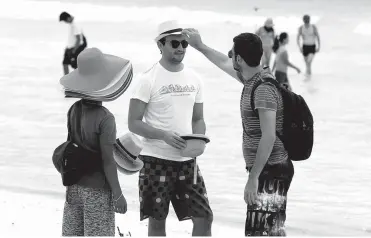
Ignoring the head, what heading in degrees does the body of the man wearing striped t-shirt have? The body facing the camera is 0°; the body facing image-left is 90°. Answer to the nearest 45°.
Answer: approximately 90°

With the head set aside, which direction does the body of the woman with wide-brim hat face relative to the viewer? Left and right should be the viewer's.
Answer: facing away from the viewer and to the right of the viewer

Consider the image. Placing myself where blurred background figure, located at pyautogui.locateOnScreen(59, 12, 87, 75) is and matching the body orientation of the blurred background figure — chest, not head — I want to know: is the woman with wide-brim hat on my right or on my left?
on my left

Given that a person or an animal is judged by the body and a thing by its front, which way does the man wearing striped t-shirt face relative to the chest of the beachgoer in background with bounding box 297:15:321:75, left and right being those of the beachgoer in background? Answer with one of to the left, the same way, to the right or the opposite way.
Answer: to the right

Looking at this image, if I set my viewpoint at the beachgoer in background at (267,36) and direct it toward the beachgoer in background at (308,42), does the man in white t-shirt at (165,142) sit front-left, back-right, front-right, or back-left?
back-right

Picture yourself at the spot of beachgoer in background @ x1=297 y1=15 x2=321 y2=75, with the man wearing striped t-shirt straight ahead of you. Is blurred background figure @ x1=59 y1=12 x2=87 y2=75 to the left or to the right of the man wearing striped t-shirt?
right

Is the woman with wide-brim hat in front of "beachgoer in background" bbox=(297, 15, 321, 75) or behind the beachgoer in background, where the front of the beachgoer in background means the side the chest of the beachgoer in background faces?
in front

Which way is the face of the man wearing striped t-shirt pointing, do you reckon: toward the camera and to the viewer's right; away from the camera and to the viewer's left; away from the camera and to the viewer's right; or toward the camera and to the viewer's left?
away from the camera and to the viewer's left

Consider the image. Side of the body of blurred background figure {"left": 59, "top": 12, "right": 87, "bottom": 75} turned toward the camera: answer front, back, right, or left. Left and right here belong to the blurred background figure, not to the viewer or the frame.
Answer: left
